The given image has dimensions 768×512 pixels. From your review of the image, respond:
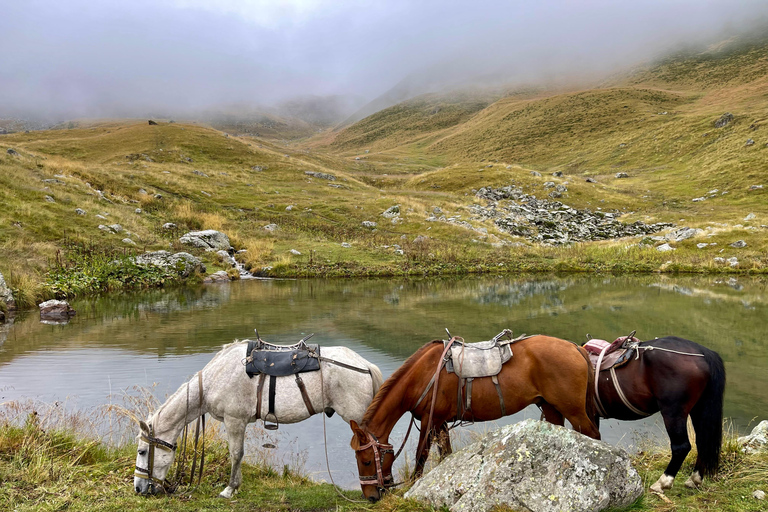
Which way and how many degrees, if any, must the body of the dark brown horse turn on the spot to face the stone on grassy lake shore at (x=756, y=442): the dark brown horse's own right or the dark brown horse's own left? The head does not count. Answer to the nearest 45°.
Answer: approximately 135° to the dark brown horse's own right

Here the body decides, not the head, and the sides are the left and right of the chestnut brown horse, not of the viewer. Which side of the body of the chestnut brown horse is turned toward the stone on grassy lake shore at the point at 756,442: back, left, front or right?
back

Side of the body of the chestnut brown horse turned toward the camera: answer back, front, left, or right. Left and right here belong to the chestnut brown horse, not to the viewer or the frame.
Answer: left

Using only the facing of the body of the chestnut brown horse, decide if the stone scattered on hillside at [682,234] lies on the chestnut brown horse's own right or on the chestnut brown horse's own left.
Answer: on the chestnut brown horse's own right

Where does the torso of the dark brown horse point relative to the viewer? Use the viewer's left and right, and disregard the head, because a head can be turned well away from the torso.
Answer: facing to the left of the viewer

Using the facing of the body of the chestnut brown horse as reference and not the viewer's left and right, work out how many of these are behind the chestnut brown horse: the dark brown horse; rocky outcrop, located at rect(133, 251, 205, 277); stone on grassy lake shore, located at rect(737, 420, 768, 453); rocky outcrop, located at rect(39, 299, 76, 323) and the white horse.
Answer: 2

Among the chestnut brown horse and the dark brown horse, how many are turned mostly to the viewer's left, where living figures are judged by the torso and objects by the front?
2

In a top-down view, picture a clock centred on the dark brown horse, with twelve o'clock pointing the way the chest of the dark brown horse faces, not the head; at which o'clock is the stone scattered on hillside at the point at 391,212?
The stone scattered on hillside is roughly at 2 o'clock from the dark brown horse.

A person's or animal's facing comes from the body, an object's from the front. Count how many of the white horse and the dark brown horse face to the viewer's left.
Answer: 2

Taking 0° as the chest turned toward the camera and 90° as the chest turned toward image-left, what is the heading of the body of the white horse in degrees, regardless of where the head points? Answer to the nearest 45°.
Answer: approximately 90°
